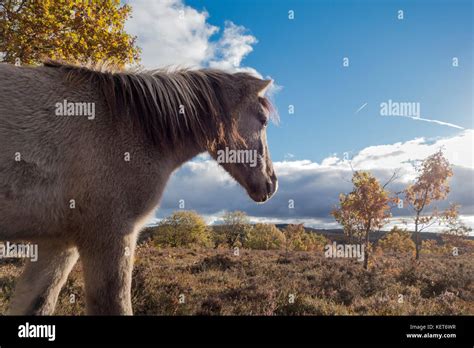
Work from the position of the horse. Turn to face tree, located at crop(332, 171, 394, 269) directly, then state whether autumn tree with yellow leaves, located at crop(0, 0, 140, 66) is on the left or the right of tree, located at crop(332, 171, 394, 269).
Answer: left

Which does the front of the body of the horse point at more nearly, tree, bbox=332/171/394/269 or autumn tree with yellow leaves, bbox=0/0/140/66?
the tree

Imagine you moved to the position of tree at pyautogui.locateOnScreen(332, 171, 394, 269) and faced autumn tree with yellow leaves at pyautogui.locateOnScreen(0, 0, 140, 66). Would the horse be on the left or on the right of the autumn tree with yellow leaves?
left

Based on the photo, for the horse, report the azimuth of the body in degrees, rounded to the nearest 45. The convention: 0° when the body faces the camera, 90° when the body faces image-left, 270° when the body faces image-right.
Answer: approximately 270°
